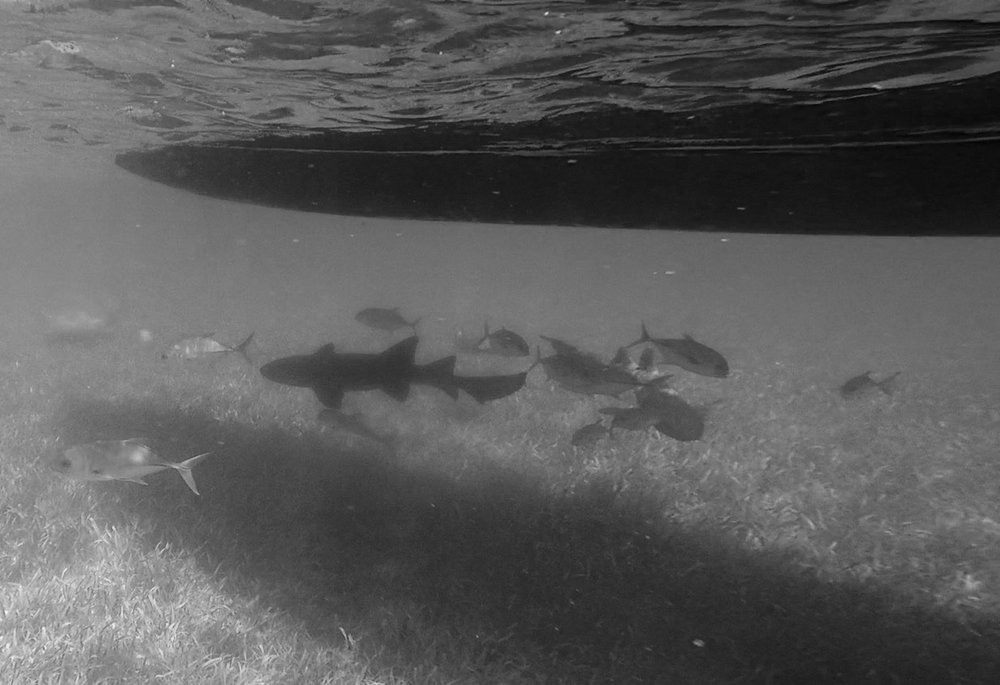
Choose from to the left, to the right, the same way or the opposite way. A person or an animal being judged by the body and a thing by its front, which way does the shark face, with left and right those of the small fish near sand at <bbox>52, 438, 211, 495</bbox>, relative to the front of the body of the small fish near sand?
the same way

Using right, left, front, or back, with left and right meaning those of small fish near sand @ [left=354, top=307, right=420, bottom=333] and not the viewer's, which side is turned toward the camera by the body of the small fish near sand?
left

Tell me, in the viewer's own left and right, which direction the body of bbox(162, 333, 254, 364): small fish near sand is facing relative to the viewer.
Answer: facing to the left of the viewer

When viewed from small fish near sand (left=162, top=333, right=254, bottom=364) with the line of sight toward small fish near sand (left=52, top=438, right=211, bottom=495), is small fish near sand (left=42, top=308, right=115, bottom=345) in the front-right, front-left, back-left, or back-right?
back-right

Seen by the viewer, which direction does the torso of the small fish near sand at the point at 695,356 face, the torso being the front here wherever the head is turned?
to the viewer's right

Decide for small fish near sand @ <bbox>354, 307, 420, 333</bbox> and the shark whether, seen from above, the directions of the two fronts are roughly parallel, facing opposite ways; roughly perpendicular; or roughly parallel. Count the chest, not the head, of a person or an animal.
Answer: roughly parallel

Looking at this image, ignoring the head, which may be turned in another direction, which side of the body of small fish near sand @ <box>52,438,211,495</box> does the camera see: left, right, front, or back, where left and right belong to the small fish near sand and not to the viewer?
left

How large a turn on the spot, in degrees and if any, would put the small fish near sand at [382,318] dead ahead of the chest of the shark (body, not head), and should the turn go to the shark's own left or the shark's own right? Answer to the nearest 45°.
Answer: approximately 90° to the shark's own right
